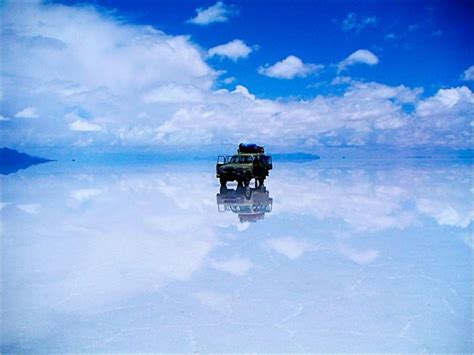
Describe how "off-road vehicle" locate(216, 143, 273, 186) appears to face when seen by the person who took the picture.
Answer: facing the viewer and to the left of the viewer
